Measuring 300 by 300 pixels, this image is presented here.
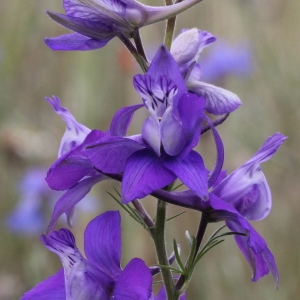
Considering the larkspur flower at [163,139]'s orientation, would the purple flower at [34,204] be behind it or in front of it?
behind

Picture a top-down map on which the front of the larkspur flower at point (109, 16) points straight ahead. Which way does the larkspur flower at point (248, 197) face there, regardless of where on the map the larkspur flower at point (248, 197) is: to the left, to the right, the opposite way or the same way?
the opposite way

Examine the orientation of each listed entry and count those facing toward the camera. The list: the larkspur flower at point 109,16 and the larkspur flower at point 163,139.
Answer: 1

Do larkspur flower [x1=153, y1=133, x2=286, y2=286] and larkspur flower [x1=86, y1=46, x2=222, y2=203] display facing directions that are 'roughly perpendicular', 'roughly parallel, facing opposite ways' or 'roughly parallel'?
roughly perpendicular

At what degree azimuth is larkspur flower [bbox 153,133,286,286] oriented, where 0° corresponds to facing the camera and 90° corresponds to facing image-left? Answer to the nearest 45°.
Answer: approximately 270°

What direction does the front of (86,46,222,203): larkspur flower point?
toward the camera

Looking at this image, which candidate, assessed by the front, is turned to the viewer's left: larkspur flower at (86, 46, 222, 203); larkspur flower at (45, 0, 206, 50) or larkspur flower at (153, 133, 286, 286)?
larkspur flower at (45, 0, 206, 50)

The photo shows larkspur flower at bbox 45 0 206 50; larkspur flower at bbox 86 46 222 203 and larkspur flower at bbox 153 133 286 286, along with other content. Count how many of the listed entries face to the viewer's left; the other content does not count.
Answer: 1

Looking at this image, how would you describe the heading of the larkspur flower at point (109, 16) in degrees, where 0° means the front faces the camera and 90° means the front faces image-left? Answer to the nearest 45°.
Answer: approximately 90°

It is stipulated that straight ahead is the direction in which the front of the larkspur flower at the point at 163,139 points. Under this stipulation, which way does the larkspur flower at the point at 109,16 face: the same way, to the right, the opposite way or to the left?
to the right
